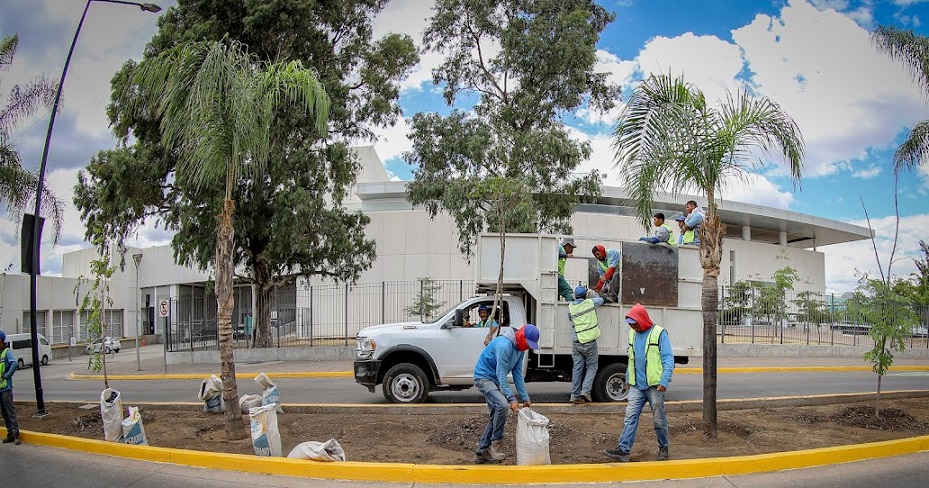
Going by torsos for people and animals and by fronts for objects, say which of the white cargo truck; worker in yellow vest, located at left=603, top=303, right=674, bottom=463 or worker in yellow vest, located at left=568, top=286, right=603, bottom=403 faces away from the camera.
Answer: worker in yellow vest, located at left=568, top=286, right=603, bottom=403

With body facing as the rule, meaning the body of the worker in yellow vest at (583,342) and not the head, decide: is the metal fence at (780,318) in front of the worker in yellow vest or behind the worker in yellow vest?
in front

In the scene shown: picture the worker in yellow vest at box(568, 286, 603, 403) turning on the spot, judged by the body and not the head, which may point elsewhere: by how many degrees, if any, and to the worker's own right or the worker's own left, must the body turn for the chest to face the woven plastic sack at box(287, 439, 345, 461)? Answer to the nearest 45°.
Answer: approximately 135° to the worker's own left

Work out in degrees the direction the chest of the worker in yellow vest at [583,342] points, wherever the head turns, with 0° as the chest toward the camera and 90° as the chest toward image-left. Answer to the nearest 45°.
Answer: approximately 180°

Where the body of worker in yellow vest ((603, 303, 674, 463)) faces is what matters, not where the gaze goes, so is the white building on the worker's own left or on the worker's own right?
on the worker's own right

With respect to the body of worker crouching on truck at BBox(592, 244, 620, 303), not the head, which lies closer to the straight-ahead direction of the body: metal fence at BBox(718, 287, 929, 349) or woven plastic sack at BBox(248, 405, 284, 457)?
the woven plastic sack

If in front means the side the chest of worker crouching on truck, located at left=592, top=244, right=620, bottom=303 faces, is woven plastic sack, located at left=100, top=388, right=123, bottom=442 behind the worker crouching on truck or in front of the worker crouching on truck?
in front

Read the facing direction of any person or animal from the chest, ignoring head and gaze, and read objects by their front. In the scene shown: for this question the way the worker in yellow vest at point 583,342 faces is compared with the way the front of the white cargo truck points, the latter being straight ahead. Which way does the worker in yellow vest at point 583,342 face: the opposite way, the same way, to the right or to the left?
to the right

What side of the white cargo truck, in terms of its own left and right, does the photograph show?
left

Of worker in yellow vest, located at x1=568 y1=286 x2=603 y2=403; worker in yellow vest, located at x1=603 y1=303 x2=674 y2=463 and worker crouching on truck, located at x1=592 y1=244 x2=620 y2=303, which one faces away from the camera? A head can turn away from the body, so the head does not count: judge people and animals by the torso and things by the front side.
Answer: worker in yellow vest, located at x1=568 y1=286 x2=603 y2=403

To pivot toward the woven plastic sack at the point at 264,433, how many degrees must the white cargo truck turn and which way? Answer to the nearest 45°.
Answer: approximately 45° to its left
